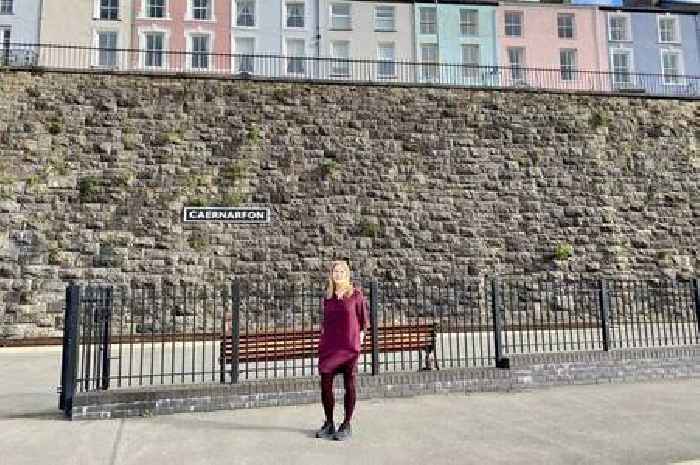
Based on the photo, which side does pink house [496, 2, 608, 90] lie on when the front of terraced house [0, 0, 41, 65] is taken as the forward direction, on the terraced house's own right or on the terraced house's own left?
on the terraced house's own left

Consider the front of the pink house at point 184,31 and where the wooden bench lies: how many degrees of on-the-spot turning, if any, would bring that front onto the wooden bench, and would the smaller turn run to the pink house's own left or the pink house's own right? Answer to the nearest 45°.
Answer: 0° — it already faces it

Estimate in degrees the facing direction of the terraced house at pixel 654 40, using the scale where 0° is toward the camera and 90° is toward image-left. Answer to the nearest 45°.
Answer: approximately 0°

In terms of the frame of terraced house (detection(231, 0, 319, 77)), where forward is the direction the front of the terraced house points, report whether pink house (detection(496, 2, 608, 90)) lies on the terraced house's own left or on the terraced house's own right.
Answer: on the terraced house's own left

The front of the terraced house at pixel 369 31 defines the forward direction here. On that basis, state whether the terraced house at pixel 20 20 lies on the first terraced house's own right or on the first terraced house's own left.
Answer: on the first terraced house's own right
